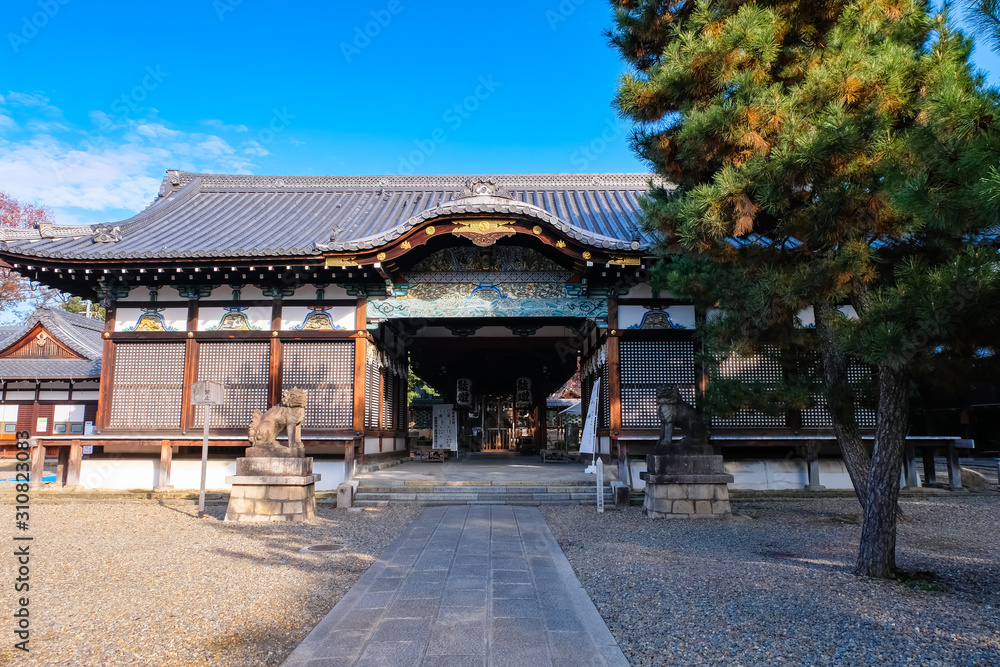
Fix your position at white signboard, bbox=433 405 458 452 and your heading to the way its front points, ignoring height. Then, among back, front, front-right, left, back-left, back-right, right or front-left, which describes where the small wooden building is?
right

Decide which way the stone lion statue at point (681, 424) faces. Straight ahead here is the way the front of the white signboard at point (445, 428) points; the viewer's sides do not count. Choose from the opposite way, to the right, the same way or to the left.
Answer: to the right

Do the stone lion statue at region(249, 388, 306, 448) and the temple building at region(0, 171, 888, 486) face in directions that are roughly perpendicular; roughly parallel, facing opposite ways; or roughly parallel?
roughly perpendicular

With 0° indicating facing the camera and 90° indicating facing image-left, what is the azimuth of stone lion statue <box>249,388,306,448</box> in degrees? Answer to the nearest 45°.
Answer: approximately 270°

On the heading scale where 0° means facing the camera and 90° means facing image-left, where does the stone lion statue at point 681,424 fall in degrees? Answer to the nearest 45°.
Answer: approximately 90°

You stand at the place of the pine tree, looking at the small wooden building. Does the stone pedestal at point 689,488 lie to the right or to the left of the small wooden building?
right

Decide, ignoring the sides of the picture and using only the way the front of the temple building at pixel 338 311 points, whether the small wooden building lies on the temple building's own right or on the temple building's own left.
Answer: on the temple building's own right

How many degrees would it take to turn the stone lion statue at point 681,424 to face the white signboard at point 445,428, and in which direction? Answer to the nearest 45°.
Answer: approximately 45° to its right
